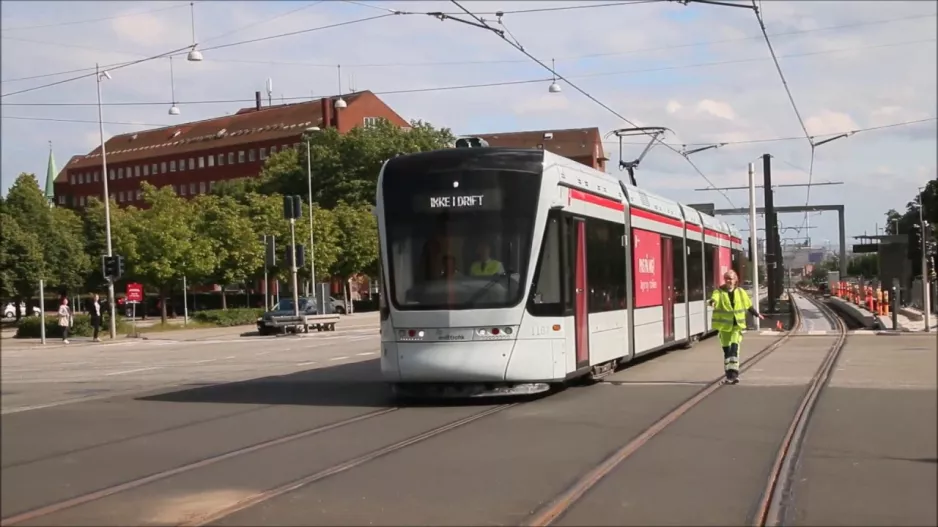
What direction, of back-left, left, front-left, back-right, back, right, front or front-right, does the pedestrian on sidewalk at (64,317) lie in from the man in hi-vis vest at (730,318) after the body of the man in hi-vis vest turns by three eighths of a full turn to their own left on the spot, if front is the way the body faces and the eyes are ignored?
left

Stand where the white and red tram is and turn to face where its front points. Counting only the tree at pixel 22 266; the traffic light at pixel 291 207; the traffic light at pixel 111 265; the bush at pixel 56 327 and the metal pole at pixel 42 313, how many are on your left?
0

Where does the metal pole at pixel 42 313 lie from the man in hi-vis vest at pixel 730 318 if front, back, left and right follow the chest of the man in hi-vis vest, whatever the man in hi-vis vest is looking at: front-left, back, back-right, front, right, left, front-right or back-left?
back-right

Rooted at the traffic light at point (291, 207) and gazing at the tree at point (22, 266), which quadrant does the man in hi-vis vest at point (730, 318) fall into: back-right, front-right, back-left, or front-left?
back-left

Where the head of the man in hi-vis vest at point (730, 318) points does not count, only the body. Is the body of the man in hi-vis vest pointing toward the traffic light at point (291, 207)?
no

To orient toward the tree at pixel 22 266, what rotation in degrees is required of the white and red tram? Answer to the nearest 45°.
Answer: approximately 90° to its right

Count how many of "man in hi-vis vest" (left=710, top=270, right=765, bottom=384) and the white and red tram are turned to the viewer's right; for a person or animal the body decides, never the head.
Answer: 0

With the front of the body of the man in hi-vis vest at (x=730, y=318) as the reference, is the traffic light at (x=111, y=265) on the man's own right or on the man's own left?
on the man's own right

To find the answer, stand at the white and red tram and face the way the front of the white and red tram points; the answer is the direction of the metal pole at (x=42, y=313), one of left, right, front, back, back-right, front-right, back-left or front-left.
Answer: right

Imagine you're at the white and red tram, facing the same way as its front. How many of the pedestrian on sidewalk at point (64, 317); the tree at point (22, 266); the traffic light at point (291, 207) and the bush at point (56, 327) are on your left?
0

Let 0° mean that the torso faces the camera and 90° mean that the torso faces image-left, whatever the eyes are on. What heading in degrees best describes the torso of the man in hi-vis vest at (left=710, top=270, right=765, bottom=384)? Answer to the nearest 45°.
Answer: approximately 0°

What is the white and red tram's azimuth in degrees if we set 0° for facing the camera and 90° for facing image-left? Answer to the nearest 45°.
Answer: approximately 45°
